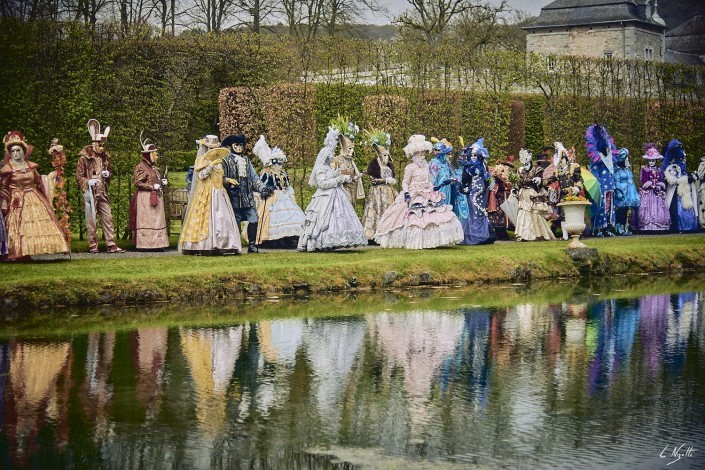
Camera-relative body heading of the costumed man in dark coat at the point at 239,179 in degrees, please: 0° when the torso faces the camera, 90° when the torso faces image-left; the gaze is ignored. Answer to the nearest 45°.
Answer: approximately 315°

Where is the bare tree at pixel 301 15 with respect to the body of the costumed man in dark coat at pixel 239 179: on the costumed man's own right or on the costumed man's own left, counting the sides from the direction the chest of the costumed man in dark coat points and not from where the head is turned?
on the costumed man's own left

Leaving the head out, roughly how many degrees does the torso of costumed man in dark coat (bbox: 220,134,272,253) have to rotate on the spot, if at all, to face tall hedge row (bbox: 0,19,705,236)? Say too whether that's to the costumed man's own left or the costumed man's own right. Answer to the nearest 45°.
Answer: approximately 135° to the costumed man's own left
